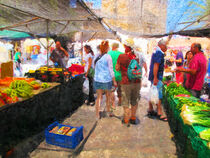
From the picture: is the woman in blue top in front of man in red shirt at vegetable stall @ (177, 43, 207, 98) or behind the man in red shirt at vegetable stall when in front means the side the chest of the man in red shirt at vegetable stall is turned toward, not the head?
in front

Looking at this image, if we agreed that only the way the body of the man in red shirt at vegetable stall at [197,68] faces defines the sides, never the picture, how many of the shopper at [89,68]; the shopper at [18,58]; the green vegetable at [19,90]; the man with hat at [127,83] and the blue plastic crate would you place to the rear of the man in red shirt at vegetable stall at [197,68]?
0

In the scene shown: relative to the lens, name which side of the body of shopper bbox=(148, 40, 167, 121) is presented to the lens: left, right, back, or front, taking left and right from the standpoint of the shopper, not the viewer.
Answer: right

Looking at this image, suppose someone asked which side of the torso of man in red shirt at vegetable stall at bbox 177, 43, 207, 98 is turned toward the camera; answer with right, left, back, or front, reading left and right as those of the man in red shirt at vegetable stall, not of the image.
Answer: left

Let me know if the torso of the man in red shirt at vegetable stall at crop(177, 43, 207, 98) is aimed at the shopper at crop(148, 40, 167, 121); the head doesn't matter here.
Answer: yes

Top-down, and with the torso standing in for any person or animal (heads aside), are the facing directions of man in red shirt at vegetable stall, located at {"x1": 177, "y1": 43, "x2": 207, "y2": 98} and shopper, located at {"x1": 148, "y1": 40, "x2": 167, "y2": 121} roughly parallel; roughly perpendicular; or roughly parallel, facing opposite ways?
roughly parallel, facing opposite ways

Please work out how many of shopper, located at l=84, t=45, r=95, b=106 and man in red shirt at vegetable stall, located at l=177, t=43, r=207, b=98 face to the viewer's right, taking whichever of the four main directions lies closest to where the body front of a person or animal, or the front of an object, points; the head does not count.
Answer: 0

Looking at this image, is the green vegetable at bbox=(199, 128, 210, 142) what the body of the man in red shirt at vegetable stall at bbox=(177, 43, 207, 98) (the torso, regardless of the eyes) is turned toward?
no

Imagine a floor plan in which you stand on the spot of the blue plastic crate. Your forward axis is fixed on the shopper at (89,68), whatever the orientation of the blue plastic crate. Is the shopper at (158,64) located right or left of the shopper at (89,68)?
right

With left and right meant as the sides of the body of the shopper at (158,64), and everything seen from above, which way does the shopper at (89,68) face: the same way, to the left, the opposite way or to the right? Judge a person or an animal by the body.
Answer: the opposite way

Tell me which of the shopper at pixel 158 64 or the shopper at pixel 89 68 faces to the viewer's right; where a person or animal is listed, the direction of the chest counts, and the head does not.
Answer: the shopper at pixel 158 64

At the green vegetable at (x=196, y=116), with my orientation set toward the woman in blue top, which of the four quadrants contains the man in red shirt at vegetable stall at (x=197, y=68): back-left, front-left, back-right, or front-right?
front-right
